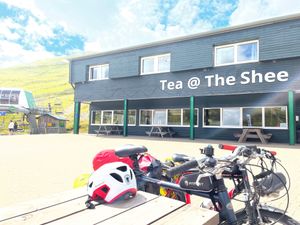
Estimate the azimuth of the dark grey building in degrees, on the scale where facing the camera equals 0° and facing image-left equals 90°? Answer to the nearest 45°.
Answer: approximately 45°

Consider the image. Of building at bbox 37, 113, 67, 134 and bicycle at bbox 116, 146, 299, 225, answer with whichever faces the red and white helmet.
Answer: the building

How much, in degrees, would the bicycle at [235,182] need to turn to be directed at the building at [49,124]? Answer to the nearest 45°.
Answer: approximately 180°

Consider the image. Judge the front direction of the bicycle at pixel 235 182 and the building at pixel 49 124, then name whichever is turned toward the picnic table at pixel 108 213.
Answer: the building

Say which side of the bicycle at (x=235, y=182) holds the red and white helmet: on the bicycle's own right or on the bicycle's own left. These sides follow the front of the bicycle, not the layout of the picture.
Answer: on the bicycle's own right

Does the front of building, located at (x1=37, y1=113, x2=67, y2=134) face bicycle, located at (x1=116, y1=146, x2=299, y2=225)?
yes

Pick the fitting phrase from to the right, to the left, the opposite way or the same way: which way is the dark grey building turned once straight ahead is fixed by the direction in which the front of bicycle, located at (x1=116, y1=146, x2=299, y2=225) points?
to the right

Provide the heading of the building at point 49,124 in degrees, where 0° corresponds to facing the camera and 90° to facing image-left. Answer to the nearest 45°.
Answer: approximately 0°
